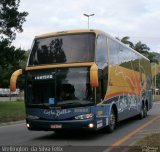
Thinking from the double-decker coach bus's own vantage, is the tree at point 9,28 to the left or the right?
on its right

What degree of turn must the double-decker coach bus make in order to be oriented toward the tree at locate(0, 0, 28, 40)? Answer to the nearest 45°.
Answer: approximately 135° to its right

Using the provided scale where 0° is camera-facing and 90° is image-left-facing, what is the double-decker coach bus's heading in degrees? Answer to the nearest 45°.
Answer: approximately 45°
